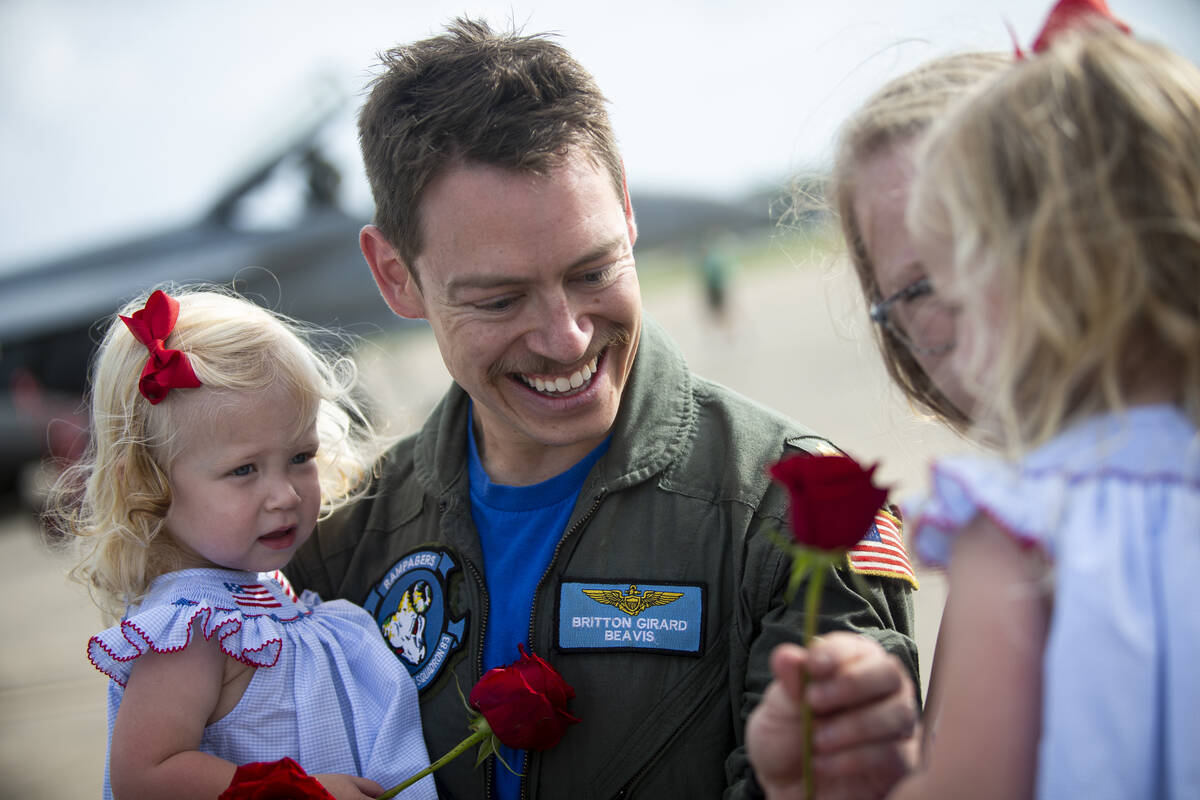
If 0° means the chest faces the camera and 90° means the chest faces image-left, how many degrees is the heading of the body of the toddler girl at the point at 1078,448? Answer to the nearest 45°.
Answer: approximately 135°

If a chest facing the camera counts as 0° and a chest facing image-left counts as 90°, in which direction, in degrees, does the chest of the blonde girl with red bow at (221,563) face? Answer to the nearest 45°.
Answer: approximately 315°

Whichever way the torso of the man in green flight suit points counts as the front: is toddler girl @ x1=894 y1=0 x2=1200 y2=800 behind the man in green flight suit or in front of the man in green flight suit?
in front

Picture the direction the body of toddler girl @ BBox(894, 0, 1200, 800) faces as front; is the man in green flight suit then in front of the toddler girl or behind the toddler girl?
in front

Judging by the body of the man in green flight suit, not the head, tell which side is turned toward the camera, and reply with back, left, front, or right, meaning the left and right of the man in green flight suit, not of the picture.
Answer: front

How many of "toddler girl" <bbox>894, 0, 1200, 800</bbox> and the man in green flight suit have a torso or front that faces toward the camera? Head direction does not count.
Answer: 1

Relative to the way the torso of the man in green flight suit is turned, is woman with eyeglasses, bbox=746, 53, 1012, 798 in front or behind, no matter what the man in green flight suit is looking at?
in front

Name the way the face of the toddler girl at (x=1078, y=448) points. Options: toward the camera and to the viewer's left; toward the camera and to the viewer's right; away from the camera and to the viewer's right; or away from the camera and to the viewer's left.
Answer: away from the camera and to the viewer's left
